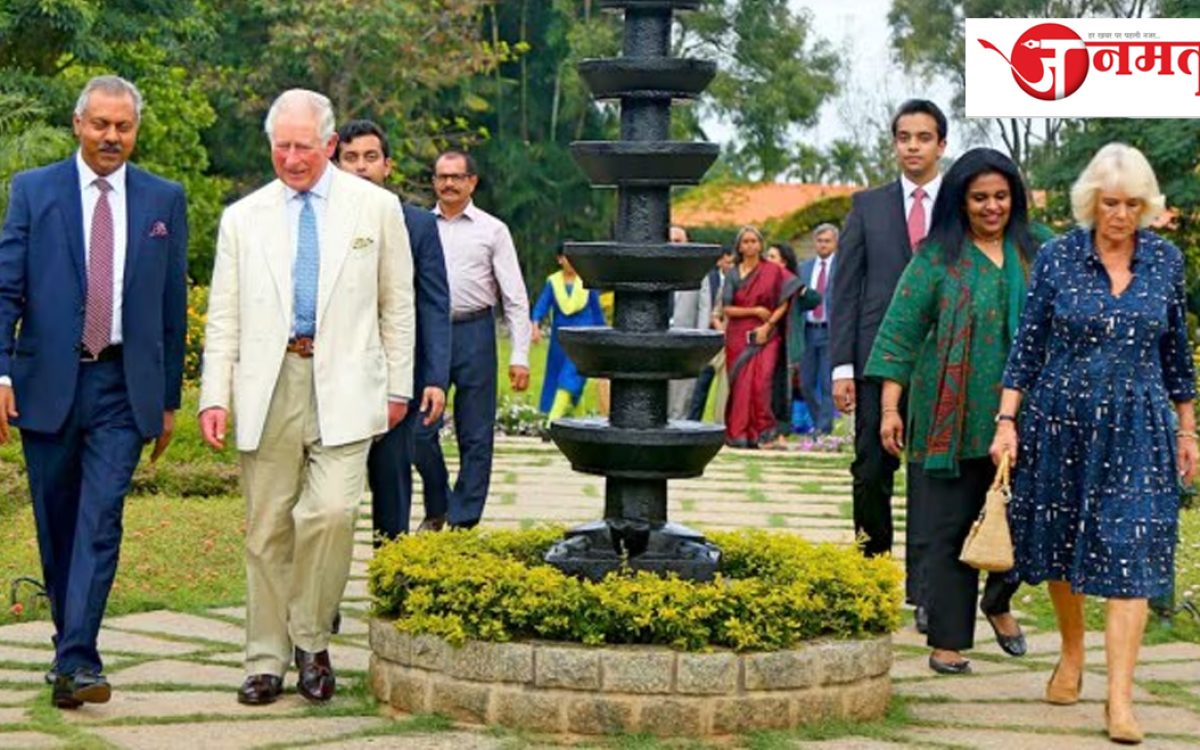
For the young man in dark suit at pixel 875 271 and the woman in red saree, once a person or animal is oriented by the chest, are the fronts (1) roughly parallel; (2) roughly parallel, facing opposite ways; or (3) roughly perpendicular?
roughly parallel

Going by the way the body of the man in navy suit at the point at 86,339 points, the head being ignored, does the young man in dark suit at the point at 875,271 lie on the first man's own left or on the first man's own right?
on the first man's own left

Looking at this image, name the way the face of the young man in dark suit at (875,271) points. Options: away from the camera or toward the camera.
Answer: toward the camera

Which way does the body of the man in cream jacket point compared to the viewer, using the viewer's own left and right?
facing the viewer

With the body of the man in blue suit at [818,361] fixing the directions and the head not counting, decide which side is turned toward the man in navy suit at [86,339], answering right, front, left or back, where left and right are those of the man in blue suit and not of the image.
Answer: front

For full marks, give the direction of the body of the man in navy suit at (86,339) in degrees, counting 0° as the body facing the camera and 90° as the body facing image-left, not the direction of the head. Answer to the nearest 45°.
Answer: approximately 0°

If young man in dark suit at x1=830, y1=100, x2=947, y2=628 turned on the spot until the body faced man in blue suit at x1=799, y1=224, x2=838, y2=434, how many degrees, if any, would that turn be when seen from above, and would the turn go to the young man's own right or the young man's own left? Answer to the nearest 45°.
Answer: approximately 180°

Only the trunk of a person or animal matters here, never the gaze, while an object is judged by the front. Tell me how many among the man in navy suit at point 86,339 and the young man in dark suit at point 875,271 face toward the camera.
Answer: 2

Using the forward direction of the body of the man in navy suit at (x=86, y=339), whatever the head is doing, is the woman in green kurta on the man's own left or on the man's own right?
on the man's own left

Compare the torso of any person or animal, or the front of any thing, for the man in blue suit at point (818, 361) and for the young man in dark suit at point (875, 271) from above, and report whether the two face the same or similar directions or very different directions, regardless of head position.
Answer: same or similar directions

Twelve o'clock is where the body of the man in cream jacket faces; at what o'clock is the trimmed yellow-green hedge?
The trimmed yellow-green hedge is roughly at 10 o'clock from the man in cream jacket.

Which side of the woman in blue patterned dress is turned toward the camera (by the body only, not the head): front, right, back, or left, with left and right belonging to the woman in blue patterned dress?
front

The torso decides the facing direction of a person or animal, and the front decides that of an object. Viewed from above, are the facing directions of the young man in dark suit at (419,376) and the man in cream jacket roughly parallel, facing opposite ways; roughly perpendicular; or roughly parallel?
roughly parallel

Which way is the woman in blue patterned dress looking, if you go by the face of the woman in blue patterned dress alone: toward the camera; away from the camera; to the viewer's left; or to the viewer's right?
toward the camera

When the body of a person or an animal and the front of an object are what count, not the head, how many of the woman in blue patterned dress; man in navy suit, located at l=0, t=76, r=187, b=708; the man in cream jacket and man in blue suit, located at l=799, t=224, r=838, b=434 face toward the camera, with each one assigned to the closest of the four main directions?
4

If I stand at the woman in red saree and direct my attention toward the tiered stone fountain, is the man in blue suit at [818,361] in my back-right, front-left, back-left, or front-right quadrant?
back-left

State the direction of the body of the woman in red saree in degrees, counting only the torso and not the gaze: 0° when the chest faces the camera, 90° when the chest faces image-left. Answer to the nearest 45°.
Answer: approximately 0°
